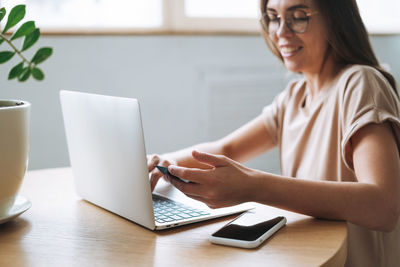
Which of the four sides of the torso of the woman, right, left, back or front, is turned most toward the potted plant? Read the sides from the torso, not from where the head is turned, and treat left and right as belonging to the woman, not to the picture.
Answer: front

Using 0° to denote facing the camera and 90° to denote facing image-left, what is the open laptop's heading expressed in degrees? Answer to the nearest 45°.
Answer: approximately 225°

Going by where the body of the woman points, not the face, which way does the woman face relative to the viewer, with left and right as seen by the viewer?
facing the viewer and to the left of the viewer

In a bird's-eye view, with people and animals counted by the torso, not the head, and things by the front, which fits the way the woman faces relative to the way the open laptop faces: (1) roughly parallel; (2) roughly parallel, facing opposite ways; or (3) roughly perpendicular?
roughly parallel, facing opposite ways

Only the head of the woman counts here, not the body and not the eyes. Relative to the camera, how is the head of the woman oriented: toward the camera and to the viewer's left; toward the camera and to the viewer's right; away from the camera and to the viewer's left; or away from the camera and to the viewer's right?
toward the camera and to the viewer's left
